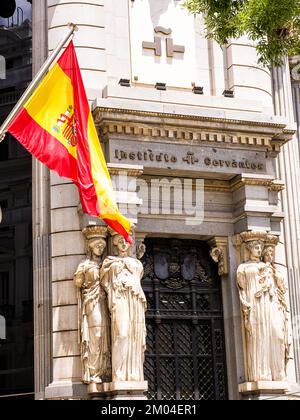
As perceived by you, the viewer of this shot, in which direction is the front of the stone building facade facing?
facing the viewer and to the right of the viewer

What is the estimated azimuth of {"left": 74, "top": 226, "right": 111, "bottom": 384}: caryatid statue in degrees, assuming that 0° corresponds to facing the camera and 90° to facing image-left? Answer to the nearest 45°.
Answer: approximately 315°
